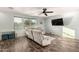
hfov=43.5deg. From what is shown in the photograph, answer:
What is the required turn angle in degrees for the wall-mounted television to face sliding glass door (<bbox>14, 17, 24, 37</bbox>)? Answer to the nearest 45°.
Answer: approximately 45° to its right

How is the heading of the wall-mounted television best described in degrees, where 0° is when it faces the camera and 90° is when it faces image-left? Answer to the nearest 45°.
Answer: approximately 45°
